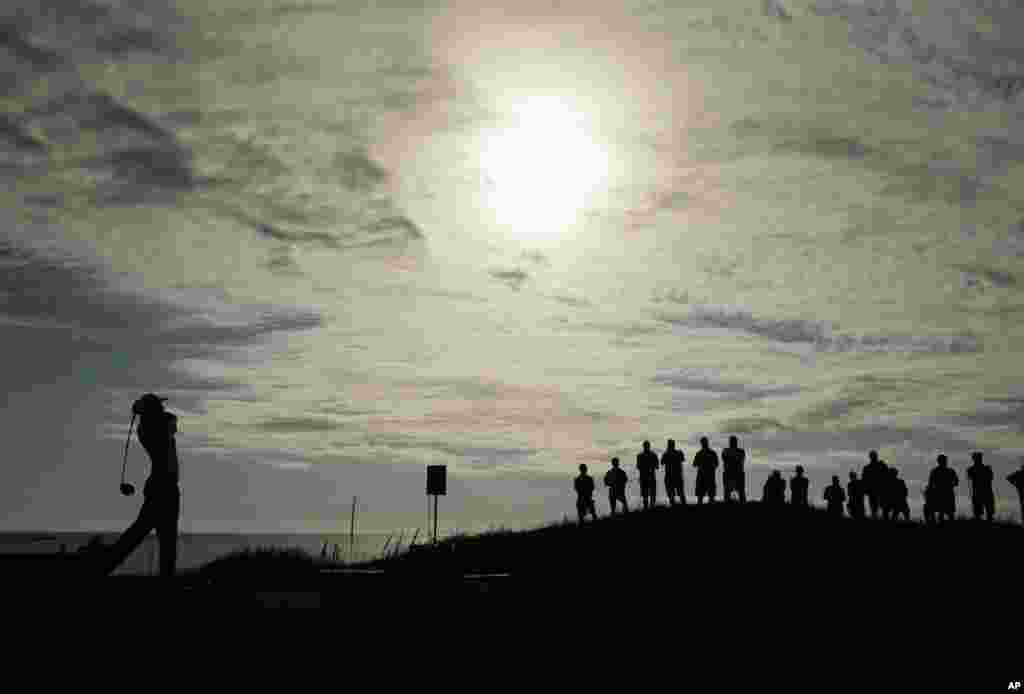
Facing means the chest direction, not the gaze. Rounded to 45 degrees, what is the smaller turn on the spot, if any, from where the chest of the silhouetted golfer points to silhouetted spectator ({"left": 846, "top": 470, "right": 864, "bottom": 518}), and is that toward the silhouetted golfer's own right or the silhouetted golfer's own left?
approximately 45° to the silhouetted golfer's own left

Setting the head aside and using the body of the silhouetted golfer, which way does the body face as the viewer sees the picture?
to the viewer's right

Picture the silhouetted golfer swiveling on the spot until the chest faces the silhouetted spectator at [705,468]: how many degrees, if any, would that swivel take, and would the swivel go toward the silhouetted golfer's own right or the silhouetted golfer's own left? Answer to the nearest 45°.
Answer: approximately 45° to the silhouetted golfer's own left

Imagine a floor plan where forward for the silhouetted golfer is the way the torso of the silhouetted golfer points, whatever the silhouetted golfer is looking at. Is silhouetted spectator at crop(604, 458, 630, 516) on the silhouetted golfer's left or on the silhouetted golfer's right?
on the silhouetted golfer's left

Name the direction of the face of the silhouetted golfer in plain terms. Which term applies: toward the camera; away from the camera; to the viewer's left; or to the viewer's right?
to the viewer's right

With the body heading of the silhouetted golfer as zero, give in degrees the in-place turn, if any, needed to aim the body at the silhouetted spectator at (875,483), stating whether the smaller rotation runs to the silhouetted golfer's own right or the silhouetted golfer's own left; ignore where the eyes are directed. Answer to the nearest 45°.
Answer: approximately 45° to the silhouetted golfer's own left

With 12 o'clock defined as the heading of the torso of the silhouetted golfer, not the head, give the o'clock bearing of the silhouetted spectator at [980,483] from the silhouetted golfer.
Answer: The silhouetted spectator is roughly at 11 o'clock from the silhouetted golfer.
